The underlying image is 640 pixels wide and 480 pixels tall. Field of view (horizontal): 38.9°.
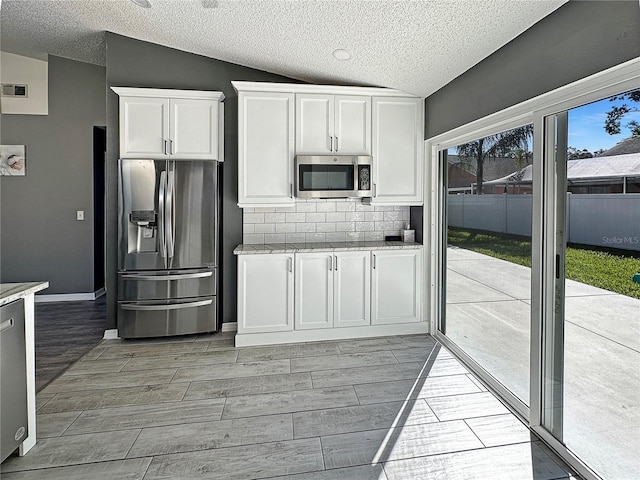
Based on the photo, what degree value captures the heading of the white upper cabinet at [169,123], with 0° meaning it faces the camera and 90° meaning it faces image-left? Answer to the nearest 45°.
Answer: approximately 0°

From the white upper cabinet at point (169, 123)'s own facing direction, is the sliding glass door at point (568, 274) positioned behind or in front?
in front

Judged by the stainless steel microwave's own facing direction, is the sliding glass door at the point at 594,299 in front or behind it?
in front
